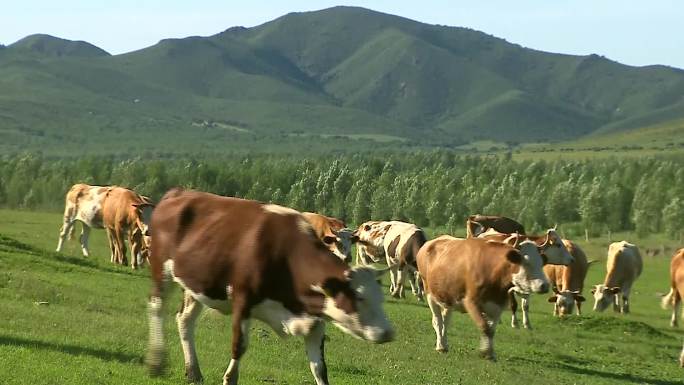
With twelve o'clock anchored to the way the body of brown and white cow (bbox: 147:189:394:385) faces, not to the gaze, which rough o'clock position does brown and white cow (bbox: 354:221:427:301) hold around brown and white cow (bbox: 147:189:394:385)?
brown and white cow (bbox: 354:221:427:301) is roughly at 8 o'clock from brown and white cow (bbox: 147:189:394:385).

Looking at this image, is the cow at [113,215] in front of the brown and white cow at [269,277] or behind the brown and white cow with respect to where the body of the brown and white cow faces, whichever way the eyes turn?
behind

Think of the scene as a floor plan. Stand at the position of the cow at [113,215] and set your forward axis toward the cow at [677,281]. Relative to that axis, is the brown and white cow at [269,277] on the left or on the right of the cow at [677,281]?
right

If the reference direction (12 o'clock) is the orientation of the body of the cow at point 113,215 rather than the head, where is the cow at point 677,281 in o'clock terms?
the cow at point 677,281 is roughly at 12 o'clock from the cow at point 113,215.

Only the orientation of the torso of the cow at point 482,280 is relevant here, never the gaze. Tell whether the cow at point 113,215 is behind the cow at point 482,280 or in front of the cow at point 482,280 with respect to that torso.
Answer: behind

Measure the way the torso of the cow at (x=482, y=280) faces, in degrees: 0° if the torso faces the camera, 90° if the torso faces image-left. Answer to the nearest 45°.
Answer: approximately 315°
